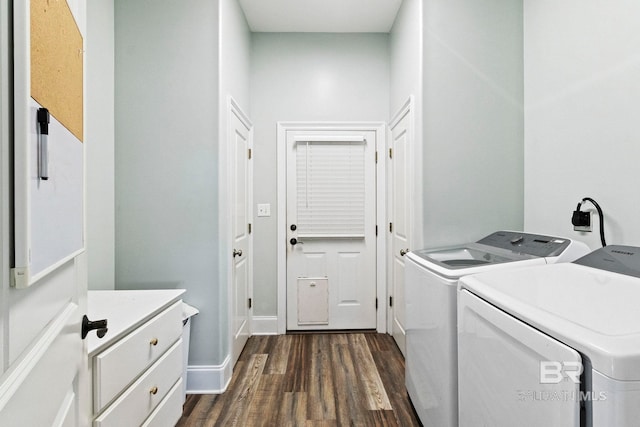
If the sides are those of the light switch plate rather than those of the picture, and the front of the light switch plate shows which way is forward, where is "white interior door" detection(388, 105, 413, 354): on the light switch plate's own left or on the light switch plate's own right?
on the light switch plate's own left

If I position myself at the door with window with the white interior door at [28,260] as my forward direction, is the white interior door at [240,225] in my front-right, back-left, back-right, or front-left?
front-right

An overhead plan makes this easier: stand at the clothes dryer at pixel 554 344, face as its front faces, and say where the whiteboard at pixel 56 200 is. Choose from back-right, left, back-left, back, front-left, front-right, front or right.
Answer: front

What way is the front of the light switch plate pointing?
toward the camera

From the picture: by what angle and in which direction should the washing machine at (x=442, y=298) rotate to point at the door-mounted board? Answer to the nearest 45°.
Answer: approximately 45° to its left

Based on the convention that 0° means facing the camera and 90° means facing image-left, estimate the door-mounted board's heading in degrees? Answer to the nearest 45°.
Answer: approximately 315°

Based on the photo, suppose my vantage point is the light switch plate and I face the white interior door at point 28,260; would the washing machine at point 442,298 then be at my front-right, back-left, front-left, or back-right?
front-left

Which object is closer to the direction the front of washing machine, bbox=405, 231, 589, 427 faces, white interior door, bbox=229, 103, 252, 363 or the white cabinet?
the white cabinet

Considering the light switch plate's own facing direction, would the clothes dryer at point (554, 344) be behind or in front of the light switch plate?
in front

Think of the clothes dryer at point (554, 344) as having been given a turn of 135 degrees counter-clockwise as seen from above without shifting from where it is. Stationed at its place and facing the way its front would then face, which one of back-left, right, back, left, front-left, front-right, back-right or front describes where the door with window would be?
back-left

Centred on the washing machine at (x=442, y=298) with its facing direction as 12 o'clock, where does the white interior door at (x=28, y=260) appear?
The white interior door is roughly at 11 o'clock from the washing machine.

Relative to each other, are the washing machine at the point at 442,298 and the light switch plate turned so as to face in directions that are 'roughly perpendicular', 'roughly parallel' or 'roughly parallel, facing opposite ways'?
roughly perpendicular

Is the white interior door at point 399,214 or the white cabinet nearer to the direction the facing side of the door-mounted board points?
the white interior door

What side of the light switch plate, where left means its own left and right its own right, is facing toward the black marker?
front

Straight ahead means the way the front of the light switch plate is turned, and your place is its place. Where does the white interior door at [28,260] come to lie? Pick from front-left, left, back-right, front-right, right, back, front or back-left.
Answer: front

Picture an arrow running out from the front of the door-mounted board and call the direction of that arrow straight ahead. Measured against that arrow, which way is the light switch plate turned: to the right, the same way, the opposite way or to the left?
to the right

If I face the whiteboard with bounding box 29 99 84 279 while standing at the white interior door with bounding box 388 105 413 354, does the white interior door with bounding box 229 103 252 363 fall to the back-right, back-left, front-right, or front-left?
front-right

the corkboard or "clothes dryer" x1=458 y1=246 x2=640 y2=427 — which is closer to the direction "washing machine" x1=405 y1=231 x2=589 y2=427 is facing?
the corkboard

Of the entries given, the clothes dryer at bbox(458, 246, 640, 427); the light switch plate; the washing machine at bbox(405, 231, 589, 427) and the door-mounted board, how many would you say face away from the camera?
0

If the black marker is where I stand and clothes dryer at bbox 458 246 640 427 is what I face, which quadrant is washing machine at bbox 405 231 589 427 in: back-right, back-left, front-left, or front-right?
front-left
